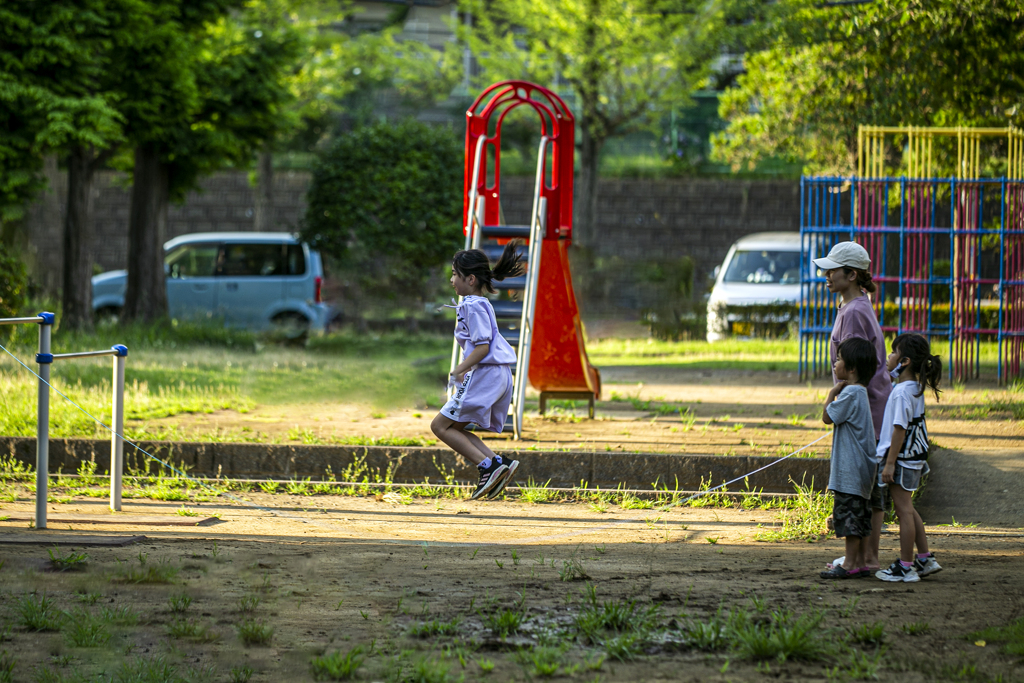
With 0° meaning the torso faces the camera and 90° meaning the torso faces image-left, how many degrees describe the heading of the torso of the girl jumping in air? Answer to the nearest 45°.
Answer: approximately 90°

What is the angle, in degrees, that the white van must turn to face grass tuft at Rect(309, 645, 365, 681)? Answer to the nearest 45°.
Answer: approximately 45° to its left

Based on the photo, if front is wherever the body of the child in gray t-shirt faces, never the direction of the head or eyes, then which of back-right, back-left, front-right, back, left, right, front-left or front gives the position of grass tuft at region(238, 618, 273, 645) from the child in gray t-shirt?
front-left

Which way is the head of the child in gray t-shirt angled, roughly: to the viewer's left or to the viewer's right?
to the viewer's left

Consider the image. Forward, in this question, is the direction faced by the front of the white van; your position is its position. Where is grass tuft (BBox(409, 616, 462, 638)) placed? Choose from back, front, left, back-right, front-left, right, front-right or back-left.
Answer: front-left

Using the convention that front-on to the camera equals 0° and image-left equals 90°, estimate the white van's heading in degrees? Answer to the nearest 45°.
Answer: approximately 45°

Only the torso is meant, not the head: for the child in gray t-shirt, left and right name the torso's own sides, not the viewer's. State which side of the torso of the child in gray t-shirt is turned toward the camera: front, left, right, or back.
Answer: left

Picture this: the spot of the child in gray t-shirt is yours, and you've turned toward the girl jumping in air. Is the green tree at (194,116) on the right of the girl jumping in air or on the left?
right

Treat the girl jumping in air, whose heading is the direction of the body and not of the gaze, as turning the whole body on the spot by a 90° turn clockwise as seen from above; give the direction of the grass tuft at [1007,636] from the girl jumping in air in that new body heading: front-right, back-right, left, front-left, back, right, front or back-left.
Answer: back-right

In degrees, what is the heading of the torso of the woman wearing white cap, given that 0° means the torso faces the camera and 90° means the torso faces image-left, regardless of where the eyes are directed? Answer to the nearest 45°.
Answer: approximately 90°
